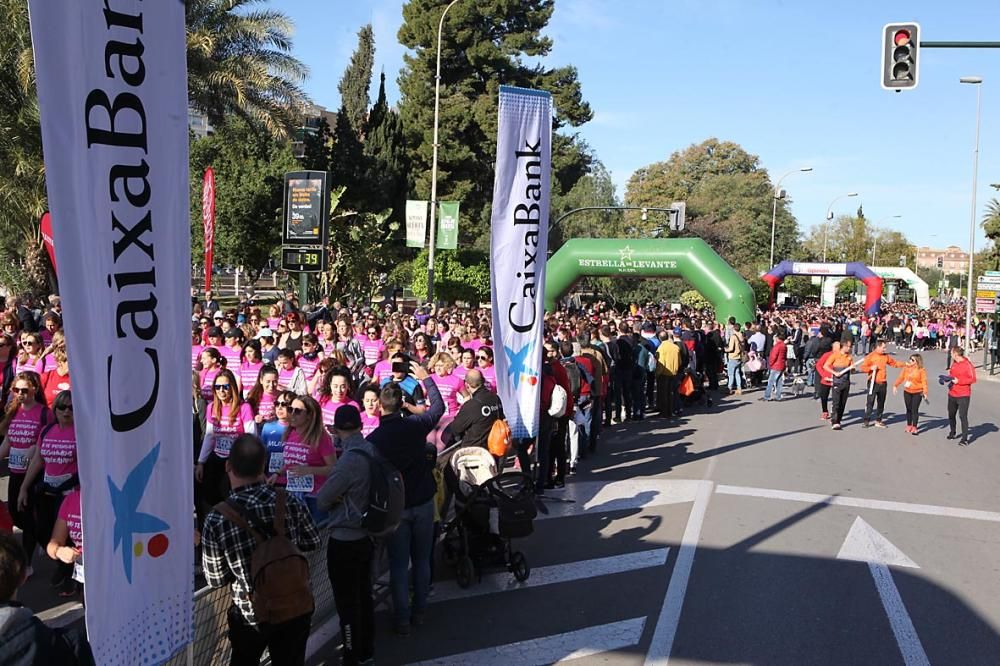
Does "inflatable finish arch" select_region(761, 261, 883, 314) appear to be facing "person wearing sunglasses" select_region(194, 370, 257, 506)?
yes

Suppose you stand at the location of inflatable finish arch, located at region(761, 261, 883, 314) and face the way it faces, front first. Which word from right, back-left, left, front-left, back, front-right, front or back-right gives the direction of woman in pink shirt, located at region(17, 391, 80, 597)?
front

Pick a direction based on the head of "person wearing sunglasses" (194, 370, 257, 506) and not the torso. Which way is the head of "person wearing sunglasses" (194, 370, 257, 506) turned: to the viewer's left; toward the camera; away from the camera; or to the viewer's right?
toward the camera

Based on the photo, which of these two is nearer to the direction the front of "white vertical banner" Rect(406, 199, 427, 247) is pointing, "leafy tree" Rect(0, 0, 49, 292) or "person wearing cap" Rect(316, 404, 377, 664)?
the person wearing cap

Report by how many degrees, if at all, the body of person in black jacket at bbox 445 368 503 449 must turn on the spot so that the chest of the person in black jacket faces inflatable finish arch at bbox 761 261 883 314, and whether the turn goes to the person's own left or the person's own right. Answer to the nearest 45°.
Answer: approximately 90° to the person's own right

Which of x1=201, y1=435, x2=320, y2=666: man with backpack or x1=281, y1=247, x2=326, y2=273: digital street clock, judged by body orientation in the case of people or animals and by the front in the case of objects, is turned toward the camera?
the digital street clock

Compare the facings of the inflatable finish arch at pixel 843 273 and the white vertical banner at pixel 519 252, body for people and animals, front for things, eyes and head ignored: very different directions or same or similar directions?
same or similar directions

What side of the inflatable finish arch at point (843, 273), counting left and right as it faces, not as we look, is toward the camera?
front

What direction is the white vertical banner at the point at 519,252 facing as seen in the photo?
toward the camera

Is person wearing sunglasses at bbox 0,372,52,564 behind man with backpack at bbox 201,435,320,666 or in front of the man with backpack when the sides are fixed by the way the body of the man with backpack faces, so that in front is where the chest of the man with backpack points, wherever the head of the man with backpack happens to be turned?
in front

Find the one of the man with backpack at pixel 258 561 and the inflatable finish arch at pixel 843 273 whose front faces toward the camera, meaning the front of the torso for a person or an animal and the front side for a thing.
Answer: the inflatable finish arch

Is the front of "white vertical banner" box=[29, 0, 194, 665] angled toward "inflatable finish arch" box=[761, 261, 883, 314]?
no

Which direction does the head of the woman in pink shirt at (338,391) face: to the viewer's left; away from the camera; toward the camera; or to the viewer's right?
toward the camera

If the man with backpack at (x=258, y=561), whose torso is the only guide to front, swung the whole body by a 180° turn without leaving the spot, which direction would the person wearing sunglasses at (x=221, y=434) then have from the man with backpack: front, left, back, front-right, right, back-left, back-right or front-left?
back-left

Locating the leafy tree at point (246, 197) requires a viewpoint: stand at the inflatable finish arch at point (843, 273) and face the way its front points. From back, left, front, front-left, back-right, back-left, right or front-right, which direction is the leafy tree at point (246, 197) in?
front-right

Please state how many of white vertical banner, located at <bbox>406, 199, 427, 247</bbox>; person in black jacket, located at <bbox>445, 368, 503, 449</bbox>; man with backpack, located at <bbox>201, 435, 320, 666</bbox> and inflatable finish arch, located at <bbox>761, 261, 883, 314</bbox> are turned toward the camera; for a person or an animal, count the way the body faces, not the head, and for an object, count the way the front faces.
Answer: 2

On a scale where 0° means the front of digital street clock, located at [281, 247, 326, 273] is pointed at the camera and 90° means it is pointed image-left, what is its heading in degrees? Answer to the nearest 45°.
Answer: approximately 0°

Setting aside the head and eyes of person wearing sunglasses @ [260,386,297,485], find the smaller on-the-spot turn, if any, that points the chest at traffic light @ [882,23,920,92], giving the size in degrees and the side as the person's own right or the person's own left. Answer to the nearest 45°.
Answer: approximately 90° to the person's own left

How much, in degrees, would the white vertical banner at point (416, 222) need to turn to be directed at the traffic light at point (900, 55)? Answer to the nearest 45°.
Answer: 0° — it already faces it

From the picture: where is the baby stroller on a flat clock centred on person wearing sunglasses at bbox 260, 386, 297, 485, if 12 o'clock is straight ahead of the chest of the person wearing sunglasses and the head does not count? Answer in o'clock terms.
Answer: The baby stroller is roughly at 9 o'clock from the person wearing sunglasses.

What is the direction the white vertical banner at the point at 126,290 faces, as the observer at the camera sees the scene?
facing the viewer
